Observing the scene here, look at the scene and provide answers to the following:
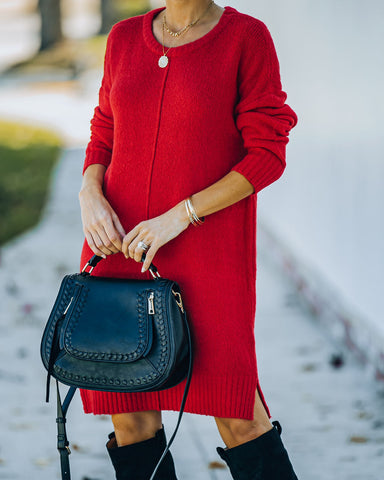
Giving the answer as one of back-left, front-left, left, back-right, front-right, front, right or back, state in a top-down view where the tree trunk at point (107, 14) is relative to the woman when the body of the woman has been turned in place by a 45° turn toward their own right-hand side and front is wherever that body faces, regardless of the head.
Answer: right

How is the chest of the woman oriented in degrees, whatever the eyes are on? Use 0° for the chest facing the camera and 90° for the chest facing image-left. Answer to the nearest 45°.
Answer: approximately 45°

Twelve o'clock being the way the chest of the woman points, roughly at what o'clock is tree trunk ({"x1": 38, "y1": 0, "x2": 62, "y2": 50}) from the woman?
The tree trunk is roughly at 4 o'clock from the woman.
